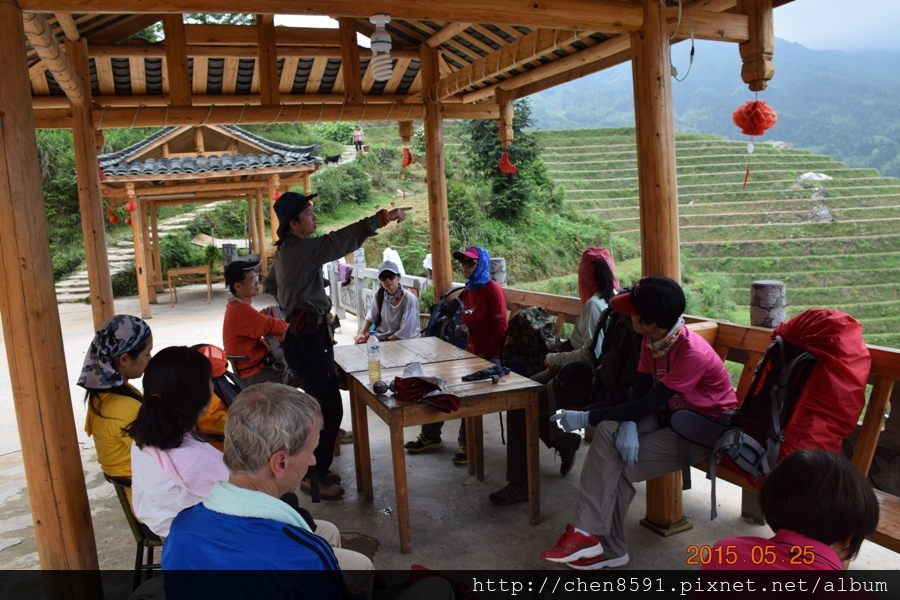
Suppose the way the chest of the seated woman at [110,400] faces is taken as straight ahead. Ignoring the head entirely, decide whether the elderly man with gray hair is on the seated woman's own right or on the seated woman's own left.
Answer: on the seated woman's own right

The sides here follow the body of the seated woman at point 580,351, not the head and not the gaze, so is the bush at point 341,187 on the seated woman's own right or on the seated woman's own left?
on the seated woman's own right

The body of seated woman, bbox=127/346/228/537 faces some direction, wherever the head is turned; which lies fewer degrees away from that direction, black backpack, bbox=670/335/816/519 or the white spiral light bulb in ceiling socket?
the white spiral light bulb in ceiling socket

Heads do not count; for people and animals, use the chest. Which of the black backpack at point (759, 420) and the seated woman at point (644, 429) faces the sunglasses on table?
the seated woman

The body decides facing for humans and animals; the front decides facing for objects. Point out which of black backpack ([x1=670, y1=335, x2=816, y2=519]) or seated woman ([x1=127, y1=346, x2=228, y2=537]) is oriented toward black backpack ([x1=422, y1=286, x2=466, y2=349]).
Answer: the seated woman

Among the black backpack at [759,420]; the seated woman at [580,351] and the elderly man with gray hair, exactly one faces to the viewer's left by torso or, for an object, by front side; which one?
the seated woman

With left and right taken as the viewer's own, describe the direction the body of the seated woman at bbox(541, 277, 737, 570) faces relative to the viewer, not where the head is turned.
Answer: facing to the left of the viewer

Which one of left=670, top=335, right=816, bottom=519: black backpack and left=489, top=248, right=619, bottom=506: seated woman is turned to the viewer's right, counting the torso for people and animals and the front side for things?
the black backpack

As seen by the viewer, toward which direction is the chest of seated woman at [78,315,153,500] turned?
to the viewer's right

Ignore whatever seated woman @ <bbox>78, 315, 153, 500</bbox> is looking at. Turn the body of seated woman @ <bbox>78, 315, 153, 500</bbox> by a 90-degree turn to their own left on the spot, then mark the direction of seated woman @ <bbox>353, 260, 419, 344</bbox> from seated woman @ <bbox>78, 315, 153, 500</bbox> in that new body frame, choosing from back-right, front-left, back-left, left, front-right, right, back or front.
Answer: front-right

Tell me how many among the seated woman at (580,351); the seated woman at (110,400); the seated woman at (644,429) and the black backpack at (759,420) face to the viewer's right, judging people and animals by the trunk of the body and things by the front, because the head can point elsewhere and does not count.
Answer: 2

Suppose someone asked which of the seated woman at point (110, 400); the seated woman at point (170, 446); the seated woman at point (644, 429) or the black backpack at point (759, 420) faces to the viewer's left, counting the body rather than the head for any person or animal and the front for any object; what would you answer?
the seated woman at point (644, 429)

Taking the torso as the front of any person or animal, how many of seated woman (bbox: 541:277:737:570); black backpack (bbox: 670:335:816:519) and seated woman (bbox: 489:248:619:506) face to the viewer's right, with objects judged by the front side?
1

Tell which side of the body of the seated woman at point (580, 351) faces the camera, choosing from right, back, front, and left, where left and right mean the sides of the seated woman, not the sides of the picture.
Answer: left

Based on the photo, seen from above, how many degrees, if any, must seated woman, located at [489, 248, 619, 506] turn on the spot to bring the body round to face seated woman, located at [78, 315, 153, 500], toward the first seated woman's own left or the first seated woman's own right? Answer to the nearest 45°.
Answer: approximately 45° to the first seated woman's own left
